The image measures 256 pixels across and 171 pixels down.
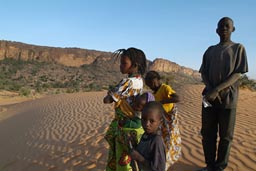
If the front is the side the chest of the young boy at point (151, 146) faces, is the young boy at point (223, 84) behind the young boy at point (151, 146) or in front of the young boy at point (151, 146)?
behind

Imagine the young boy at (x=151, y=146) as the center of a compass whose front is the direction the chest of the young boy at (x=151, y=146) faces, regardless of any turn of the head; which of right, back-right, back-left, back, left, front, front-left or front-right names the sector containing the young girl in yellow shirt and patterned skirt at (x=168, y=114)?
back-right

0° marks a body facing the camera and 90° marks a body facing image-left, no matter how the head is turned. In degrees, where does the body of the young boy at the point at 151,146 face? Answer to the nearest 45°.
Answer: approximately 45°
